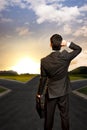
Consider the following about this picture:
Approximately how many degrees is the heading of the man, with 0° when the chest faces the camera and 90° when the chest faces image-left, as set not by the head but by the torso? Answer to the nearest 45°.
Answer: approximately 180°
